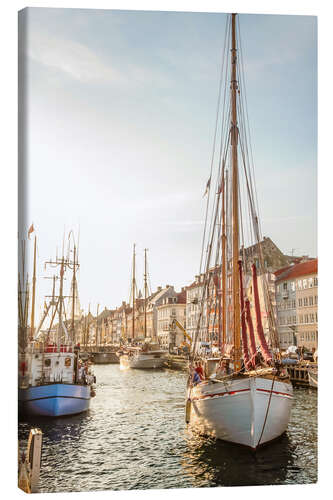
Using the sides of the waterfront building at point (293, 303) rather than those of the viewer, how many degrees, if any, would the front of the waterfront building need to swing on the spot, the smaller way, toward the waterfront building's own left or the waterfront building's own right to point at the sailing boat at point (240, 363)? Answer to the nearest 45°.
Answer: approximately 45° to the waterfront building's own left

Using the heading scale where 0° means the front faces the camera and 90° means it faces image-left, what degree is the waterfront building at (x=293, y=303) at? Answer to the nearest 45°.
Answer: approximately 45°
